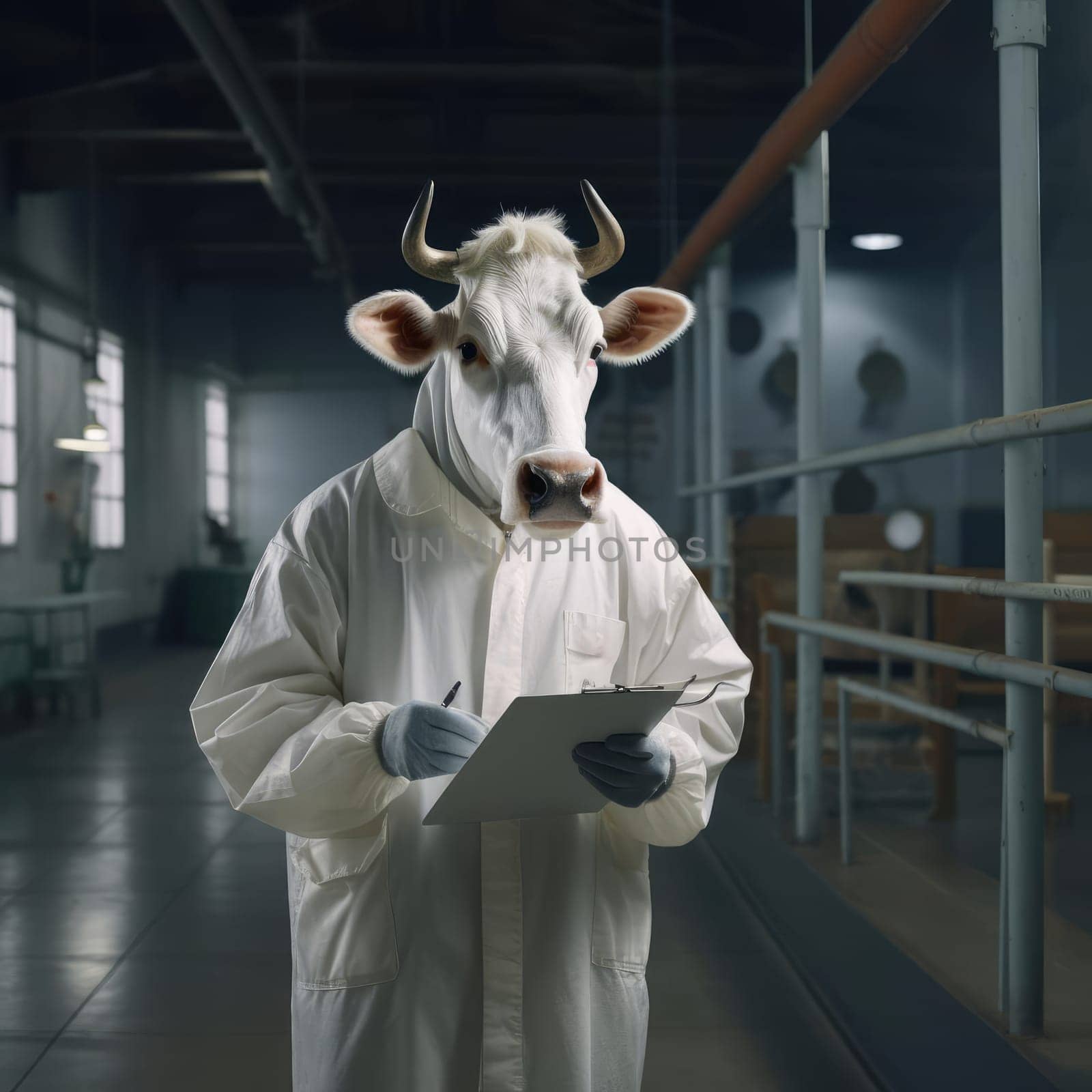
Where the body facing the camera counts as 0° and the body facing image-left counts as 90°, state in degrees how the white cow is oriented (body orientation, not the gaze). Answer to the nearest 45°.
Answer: approximately 0°

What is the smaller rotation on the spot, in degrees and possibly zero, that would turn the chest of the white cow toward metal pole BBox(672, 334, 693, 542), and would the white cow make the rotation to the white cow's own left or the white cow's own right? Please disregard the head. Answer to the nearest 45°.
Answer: approximately 180°

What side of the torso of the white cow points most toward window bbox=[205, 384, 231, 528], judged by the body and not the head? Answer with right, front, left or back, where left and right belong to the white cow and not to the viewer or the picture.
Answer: back

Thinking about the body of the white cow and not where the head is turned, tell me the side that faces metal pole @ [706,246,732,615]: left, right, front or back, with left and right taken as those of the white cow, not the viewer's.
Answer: back

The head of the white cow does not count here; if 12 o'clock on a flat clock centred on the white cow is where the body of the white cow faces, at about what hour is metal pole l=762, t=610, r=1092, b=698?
The metal pole is roughly at 8 o'clock from the white cow.

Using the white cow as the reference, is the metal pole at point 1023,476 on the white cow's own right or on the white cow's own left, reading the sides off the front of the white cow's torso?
on the white cow's own left

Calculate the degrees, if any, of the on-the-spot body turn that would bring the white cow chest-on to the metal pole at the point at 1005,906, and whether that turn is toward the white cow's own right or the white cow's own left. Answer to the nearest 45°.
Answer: approximately 135° to the white cow's own left

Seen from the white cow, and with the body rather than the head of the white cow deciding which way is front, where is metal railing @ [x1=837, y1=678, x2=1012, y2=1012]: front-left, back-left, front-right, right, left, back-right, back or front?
back-left

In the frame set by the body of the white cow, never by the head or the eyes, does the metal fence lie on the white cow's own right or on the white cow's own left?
on the white cow's own left

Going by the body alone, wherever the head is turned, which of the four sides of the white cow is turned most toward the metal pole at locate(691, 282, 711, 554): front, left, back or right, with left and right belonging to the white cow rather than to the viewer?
back

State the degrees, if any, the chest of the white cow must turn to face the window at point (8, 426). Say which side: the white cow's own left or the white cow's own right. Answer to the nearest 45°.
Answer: approximately 135° to the white cow's own right
